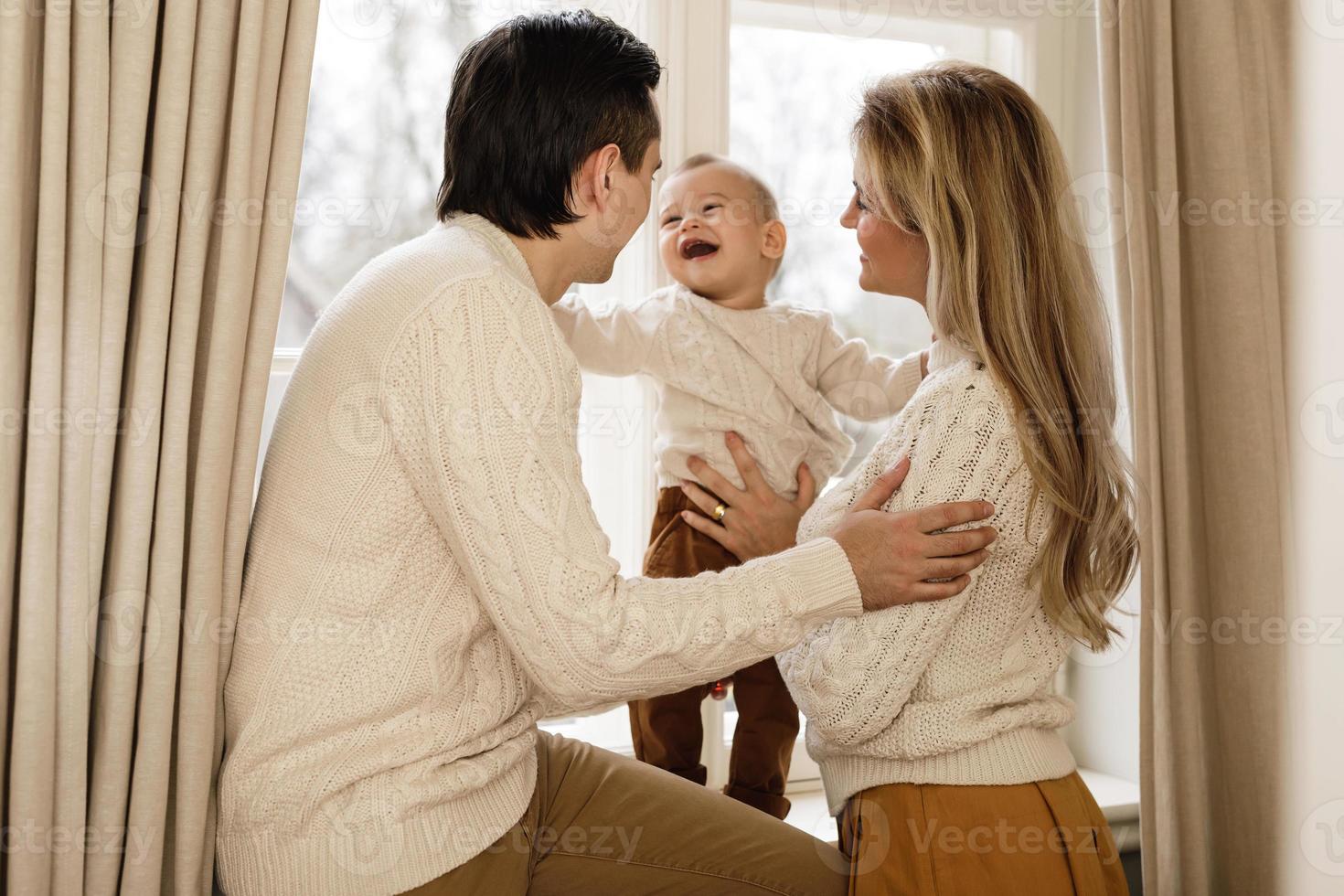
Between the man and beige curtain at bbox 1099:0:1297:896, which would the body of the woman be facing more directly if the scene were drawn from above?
the man

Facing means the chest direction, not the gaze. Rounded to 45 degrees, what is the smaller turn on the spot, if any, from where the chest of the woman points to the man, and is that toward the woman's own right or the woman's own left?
approximately 45° to the woman's own left

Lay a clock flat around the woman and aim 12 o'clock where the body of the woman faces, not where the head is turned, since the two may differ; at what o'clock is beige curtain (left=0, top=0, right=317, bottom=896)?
The beige curtain is roughly at 11 o'clock from the woman.

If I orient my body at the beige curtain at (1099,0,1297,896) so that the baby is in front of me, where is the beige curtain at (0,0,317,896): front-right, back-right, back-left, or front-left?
front-left

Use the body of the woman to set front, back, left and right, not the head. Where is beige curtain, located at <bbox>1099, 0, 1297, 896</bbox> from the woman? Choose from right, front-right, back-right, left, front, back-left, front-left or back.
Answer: back-right

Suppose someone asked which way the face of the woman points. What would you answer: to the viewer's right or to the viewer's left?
to the viewer's left

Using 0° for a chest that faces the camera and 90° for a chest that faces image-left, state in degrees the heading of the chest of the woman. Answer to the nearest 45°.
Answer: approximately 90°
